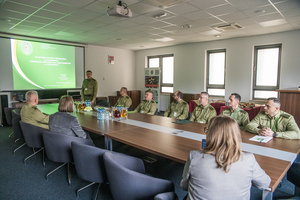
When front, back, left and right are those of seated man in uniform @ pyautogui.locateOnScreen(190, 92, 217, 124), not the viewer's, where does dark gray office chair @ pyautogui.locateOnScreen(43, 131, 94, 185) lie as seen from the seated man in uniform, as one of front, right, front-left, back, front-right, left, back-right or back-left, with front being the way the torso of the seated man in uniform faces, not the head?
front

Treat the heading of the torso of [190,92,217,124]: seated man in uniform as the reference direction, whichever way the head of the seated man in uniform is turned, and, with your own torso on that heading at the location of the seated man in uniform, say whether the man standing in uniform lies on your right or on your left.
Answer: on your right

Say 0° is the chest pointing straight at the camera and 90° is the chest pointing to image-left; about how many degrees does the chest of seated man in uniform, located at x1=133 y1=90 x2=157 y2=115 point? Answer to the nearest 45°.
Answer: approximately 45°

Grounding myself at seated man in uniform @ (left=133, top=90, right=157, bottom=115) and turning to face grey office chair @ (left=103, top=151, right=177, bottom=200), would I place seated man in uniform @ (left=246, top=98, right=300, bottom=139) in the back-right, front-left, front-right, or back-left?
front-left

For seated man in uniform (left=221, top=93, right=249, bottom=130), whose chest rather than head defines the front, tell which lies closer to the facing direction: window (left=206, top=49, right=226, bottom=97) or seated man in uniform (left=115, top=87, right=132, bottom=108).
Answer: the seated man in uniform

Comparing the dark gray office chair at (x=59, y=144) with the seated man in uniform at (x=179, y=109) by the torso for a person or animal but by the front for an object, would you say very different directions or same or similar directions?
very different directions

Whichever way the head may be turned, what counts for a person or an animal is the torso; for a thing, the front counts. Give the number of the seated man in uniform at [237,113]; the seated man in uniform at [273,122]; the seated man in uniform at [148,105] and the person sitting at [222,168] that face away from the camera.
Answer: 1

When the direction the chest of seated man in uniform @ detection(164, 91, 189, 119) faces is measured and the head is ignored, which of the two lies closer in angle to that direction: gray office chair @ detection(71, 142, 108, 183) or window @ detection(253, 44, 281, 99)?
the gray office chair

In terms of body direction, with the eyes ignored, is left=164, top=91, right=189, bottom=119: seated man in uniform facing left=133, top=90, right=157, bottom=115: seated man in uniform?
no

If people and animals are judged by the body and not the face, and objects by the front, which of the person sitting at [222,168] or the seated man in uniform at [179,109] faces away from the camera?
the person sitting

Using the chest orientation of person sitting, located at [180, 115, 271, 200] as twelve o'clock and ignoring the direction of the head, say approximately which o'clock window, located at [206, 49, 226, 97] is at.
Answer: The window is roughly at 12 o'clock from the person sitting.

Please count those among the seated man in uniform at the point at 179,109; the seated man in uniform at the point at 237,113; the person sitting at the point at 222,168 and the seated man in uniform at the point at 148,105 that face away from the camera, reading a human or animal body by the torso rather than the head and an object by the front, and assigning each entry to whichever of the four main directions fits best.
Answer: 1

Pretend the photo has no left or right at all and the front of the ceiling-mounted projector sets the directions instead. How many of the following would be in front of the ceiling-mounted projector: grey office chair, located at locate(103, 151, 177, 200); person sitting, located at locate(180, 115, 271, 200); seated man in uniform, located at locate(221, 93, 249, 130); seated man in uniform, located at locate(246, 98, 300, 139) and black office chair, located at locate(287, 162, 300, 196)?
0

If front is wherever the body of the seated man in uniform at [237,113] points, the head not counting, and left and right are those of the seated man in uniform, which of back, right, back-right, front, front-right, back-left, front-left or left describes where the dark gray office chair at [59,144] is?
front

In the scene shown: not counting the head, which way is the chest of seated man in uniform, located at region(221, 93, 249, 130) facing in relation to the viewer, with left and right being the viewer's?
facing the viewer and to the left of the viewer

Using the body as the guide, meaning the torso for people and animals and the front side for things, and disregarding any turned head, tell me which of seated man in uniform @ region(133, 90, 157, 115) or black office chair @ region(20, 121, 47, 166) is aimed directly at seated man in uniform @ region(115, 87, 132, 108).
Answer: the black office chair

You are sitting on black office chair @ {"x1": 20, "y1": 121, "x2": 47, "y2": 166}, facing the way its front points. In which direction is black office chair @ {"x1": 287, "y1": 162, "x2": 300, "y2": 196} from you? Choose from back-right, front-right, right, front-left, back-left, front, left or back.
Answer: right

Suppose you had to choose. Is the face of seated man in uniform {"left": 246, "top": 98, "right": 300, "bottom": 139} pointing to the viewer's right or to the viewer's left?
to the viewer's left

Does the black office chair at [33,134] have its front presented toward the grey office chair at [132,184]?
no

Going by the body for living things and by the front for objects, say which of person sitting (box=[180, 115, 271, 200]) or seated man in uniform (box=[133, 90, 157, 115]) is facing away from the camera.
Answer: the person sitting

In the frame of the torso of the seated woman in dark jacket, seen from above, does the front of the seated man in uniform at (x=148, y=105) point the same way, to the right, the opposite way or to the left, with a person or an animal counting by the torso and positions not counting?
the opposite way

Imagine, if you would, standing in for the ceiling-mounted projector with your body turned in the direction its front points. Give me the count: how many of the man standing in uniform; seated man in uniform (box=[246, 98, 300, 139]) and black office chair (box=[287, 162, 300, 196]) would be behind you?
2

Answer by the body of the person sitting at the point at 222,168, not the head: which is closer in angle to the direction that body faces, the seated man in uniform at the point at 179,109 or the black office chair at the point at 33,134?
the seated man in uniform
